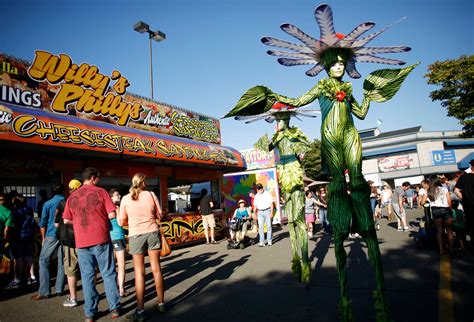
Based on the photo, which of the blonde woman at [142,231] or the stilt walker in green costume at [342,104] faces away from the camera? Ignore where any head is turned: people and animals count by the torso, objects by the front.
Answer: the blonde woman

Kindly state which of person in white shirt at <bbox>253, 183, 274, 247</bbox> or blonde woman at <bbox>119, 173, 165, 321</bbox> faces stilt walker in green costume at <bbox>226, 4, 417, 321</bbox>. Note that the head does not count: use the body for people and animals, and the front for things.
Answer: the person in white shirt

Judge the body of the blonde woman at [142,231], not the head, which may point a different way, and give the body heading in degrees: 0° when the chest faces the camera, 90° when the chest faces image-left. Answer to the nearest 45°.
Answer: approximately 180°

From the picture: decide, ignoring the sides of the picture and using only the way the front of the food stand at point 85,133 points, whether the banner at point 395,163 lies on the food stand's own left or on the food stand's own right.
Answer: on the food stand's own left

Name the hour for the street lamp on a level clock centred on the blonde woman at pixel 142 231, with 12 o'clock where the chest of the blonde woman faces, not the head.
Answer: The street lamp is roughly at 12 o'clock from the blonde woman.

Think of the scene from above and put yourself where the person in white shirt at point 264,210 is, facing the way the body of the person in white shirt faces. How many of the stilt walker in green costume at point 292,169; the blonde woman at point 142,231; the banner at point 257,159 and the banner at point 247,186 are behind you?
2
